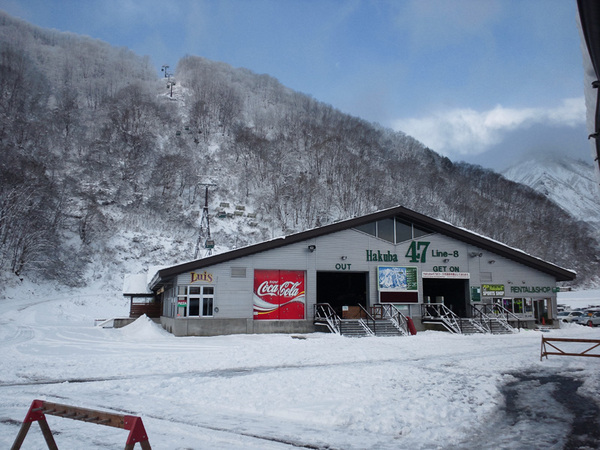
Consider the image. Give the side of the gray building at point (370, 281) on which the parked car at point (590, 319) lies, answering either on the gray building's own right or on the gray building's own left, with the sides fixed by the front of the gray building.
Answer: on the gray building's own left

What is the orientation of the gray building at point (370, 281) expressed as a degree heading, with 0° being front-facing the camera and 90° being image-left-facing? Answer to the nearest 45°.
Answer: approximately 0°

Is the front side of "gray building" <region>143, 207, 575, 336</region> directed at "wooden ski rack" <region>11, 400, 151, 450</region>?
yes

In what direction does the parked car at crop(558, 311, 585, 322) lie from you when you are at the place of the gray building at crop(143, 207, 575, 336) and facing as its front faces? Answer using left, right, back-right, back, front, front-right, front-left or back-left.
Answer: back-left

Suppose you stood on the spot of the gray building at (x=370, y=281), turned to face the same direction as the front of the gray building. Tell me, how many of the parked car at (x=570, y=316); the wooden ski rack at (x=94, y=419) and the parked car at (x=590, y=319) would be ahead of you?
1

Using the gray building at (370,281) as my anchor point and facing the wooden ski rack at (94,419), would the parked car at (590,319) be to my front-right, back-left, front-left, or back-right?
back-left

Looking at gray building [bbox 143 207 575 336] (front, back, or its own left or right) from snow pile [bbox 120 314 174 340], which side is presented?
right

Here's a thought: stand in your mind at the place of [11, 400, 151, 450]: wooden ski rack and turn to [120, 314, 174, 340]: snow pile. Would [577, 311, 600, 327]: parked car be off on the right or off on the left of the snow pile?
right

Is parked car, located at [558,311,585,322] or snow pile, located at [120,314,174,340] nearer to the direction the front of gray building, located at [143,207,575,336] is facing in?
the snow pile
